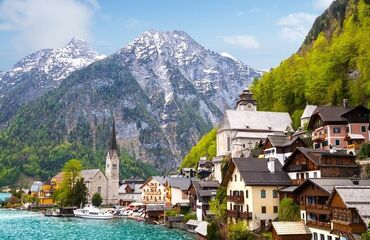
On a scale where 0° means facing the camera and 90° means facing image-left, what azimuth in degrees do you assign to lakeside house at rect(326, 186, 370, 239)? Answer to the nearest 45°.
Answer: approximately 45°
